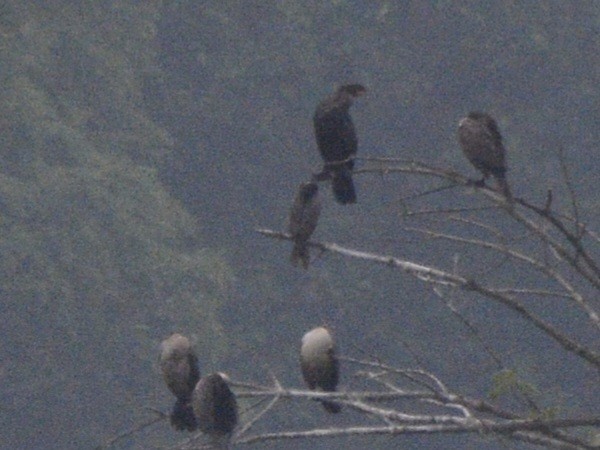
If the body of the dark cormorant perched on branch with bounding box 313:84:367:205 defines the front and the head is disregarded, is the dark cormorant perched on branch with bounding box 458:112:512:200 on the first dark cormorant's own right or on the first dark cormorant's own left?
on the first dark cormorant's own right
